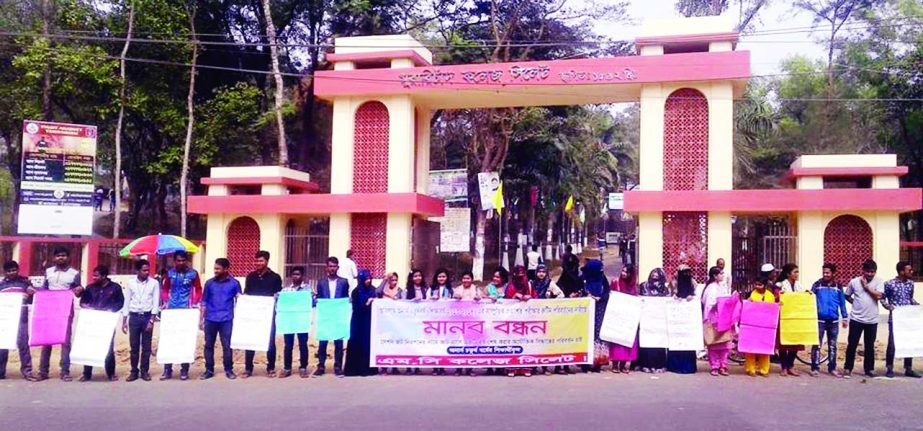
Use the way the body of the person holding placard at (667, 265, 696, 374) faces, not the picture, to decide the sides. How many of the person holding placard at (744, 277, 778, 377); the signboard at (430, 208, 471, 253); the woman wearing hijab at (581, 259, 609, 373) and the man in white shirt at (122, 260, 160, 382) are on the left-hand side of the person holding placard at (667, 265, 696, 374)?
1

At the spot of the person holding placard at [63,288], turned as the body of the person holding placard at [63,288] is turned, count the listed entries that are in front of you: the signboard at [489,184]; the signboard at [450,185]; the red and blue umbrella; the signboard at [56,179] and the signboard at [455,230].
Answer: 0

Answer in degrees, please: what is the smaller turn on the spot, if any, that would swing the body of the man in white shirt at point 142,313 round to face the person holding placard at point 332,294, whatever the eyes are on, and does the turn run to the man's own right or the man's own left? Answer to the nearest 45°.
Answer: approximately 90° to the man's own left

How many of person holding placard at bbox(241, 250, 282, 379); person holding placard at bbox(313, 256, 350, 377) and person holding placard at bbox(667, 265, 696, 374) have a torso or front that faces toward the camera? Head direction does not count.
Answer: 3

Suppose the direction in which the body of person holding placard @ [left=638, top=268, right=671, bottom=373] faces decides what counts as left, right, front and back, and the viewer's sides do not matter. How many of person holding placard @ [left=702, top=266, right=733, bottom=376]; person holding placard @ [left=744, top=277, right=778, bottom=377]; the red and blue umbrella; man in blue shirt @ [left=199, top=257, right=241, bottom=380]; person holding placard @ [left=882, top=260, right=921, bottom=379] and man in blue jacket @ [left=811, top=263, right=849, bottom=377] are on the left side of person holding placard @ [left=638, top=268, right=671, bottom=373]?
4

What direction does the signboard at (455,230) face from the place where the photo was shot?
facing the viewer

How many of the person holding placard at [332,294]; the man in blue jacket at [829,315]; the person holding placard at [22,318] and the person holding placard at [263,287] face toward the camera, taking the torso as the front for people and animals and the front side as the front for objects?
4

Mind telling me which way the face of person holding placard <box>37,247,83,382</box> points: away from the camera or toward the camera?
toward the camera

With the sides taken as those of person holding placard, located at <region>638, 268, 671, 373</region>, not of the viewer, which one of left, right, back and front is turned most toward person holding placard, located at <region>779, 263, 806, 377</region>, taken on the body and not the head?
left

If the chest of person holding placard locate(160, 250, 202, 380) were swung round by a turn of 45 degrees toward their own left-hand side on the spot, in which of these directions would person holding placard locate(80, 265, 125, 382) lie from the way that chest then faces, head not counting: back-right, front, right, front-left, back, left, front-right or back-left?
back-right

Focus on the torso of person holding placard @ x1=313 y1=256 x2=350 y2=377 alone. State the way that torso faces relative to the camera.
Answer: toward the camera

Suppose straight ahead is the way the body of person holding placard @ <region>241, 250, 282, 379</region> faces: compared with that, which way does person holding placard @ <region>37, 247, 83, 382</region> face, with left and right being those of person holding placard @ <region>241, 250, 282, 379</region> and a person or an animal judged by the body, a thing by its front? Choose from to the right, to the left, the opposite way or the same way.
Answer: the same way

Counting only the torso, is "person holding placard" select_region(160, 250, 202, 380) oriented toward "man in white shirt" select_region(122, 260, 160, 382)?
no

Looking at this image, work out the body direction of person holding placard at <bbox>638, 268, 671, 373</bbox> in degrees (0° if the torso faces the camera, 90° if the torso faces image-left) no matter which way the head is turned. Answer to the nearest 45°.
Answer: approximately 0°

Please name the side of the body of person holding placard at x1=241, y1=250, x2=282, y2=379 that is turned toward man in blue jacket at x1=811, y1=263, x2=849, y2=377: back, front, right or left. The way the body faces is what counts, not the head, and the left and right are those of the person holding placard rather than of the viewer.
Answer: left

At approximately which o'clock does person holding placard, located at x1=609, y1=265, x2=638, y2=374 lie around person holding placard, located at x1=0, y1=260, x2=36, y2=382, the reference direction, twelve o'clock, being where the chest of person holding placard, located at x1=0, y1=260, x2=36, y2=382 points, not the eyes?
person holding placard, located at x1=609, y1=265, x2=638, y2=374 is roughly at 10 o'clock from person holding placard, located at x1=0, y1=260, x2=36, y2=382.

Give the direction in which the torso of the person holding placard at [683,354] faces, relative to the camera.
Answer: toward the camera

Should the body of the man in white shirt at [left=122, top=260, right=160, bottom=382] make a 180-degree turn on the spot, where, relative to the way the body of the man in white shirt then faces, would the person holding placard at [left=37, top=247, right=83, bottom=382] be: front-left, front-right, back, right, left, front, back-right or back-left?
front-left

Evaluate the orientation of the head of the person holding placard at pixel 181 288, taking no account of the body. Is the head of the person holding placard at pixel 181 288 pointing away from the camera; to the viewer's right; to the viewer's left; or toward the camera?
toward the camera

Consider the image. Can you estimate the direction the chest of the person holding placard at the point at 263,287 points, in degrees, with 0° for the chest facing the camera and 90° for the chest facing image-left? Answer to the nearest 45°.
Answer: approximately 0°

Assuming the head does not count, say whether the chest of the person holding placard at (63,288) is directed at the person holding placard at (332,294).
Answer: no
